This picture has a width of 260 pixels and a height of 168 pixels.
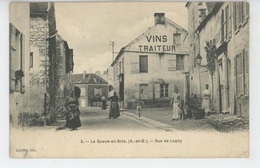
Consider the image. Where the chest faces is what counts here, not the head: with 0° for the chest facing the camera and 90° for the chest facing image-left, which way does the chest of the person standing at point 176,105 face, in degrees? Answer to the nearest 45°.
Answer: approximately 0°

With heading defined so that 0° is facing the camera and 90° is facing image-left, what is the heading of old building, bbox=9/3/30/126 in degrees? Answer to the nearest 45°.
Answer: approximately 270°

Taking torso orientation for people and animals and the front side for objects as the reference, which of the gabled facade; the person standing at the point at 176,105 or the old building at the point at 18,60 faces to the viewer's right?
the old building

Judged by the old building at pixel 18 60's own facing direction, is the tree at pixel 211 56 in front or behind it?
in front
